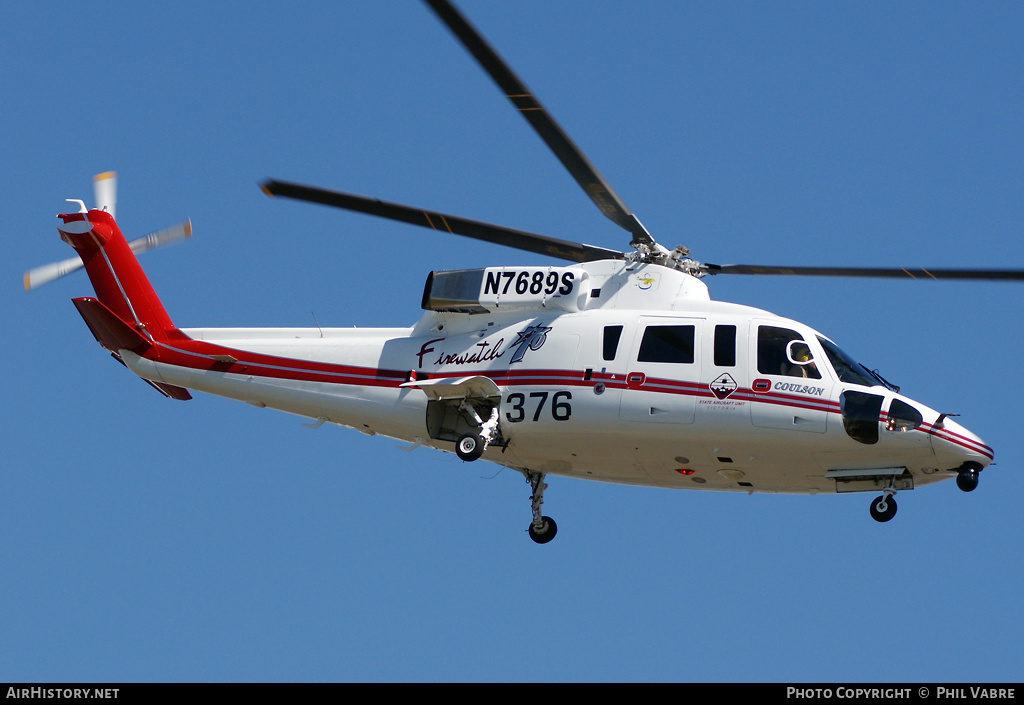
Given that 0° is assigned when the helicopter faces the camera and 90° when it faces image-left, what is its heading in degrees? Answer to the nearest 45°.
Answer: approximately 270°
